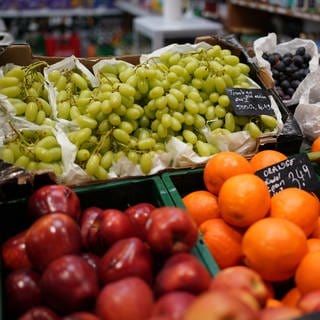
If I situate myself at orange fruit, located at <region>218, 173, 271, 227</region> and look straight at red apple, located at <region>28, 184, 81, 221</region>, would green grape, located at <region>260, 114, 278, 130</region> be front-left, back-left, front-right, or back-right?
back-right

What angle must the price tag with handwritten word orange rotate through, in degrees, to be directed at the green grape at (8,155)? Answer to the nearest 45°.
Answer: approximately 90° to its right

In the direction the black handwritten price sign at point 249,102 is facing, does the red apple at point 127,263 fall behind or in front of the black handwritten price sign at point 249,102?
in front

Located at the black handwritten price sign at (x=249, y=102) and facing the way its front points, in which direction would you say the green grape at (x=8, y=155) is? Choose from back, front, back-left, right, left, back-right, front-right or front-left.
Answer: front-right

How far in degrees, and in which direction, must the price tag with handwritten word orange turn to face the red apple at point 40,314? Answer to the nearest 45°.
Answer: approximately 45° to its right

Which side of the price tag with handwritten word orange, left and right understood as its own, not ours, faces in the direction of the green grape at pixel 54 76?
right

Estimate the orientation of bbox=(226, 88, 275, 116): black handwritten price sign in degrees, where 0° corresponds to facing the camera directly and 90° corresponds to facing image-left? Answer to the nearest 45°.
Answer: approximately 0°

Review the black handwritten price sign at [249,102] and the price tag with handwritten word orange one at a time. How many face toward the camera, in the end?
2
